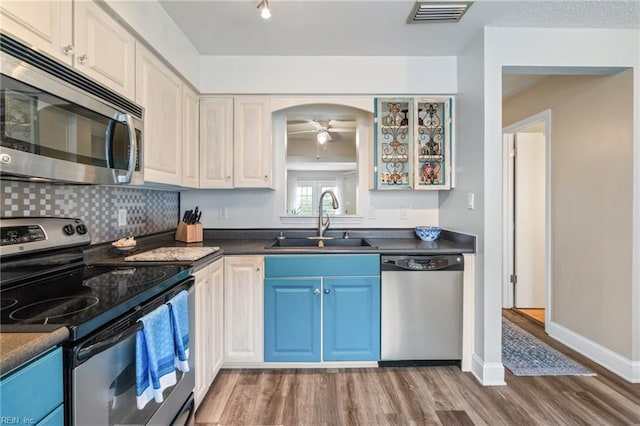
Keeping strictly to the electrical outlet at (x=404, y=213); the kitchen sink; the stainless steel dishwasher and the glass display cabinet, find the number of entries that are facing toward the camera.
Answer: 4

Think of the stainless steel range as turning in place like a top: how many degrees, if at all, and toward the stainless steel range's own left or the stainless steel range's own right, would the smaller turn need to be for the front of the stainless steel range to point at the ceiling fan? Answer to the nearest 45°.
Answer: approximately 90° to the stainless steel range's own left

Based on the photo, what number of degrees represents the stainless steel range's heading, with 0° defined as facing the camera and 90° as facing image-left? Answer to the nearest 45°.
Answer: approximately 315°

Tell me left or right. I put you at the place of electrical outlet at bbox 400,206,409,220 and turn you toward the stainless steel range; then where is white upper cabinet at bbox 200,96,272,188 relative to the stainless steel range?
right

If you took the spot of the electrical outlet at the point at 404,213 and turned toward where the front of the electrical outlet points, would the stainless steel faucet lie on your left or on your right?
on your right

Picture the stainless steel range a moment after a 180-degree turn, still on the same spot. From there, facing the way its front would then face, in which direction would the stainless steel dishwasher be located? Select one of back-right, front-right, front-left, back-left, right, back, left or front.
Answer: back-right

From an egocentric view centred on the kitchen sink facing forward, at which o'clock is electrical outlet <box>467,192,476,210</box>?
The electrical outlet is roughly at 10 o'clock from the kitchen sink.

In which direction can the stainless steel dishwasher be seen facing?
toward the camera

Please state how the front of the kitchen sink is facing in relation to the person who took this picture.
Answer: facing the viewer

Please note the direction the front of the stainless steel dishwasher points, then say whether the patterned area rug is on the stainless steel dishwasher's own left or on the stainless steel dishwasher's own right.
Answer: on the stainless steel dishwasher's own left

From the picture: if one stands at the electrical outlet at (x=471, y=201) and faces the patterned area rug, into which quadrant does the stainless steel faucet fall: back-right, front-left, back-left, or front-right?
back-left

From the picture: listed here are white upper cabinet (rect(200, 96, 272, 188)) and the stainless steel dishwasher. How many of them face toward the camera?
2

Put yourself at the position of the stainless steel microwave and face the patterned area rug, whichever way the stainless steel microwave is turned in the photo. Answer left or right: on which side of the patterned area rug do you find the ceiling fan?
left

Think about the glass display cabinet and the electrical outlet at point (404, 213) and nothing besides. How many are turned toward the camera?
2

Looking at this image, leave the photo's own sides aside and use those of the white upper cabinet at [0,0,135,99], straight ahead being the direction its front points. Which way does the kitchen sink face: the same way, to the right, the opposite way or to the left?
to the right

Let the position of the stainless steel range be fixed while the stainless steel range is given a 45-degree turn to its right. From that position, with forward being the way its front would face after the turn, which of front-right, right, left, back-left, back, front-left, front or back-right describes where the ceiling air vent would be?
left

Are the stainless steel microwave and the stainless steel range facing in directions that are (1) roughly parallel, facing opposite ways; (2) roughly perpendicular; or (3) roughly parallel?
roughly parallel
